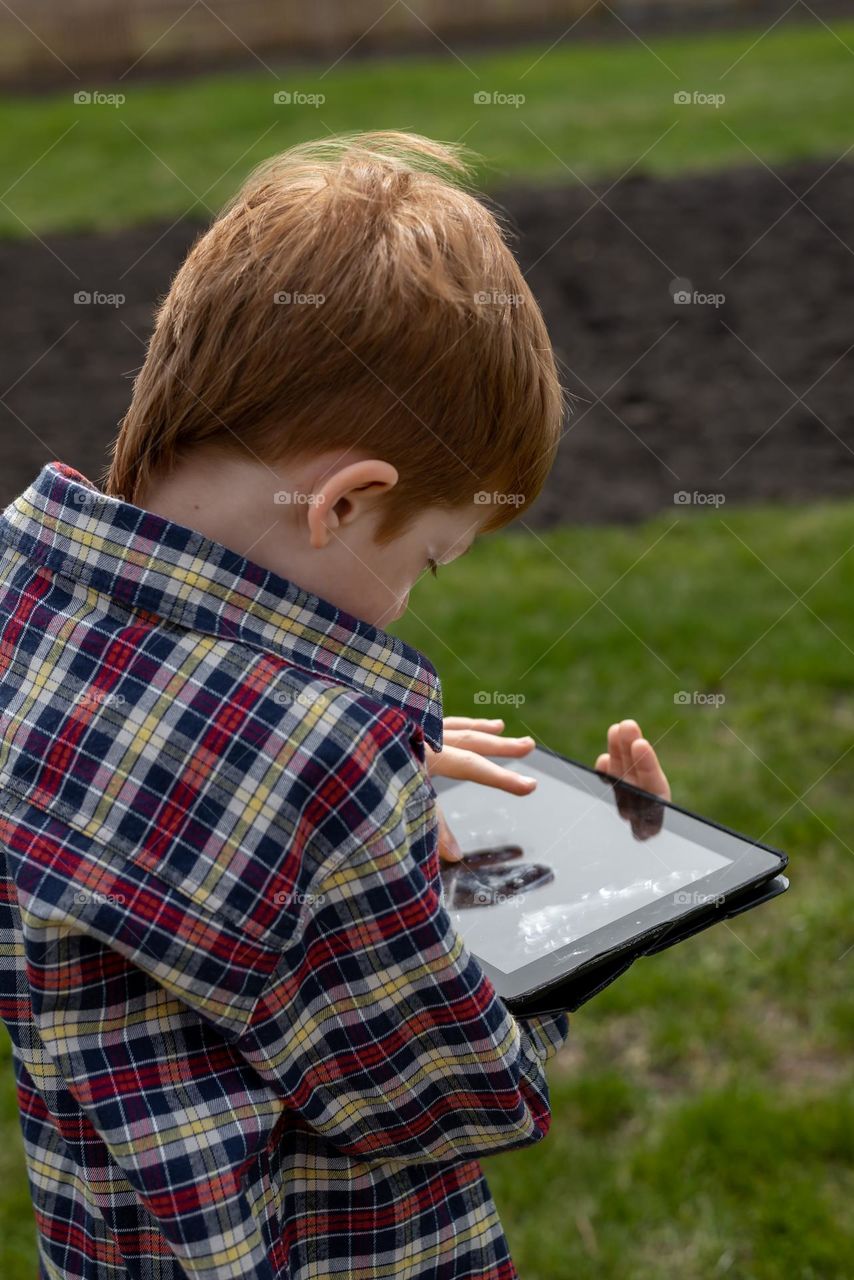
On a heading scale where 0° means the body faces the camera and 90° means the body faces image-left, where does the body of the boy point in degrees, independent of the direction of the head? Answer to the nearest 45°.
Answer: approximately 225°

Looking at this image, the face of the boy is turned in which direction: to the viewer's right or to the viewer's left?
to the viewer's right
